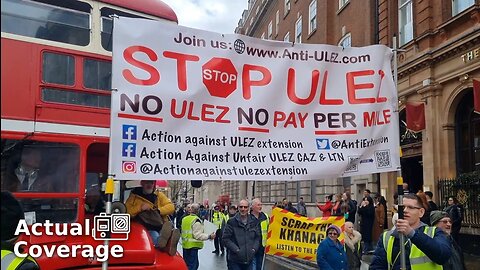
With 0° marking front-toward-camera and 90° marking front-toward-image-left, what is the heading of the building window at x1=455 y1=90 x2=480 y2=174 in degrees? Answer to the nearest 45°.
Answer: approximately 45°

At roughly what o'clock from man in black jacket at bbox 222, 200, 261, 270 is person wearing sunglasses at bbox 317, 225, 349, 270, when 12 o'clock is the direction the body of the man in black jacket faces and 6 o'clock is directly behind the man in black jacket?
The person wearing sunglasses is roughly at 10 o'clock from the man in black jacket.

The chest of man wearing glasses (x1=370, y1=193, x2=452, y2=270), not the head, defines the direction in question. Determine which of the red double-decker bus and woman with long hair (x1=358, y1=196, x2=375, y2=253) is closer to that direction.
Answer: the red double-decker bus

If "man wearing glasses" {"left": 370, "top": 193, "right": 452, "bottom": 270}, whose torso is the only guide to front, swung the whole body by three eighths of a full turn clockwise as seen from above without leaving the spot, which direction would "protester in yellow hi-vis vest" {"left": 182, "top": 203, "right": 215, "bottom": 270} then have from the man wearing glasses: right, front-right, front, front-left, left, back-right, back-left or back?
front-left

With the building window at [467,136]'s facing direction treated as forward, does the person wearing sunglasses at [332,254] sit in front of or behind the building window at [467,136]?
in front

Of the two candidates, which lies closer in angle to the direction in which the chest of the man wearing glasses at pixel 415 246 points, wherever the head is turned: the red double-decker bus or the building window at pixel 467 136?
the red double-decker bus

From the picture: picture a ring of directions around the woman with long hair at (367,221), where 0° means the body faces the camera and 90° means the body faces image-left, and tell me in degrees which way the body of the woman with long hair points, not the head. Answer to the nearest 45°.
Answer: approximately 45°
